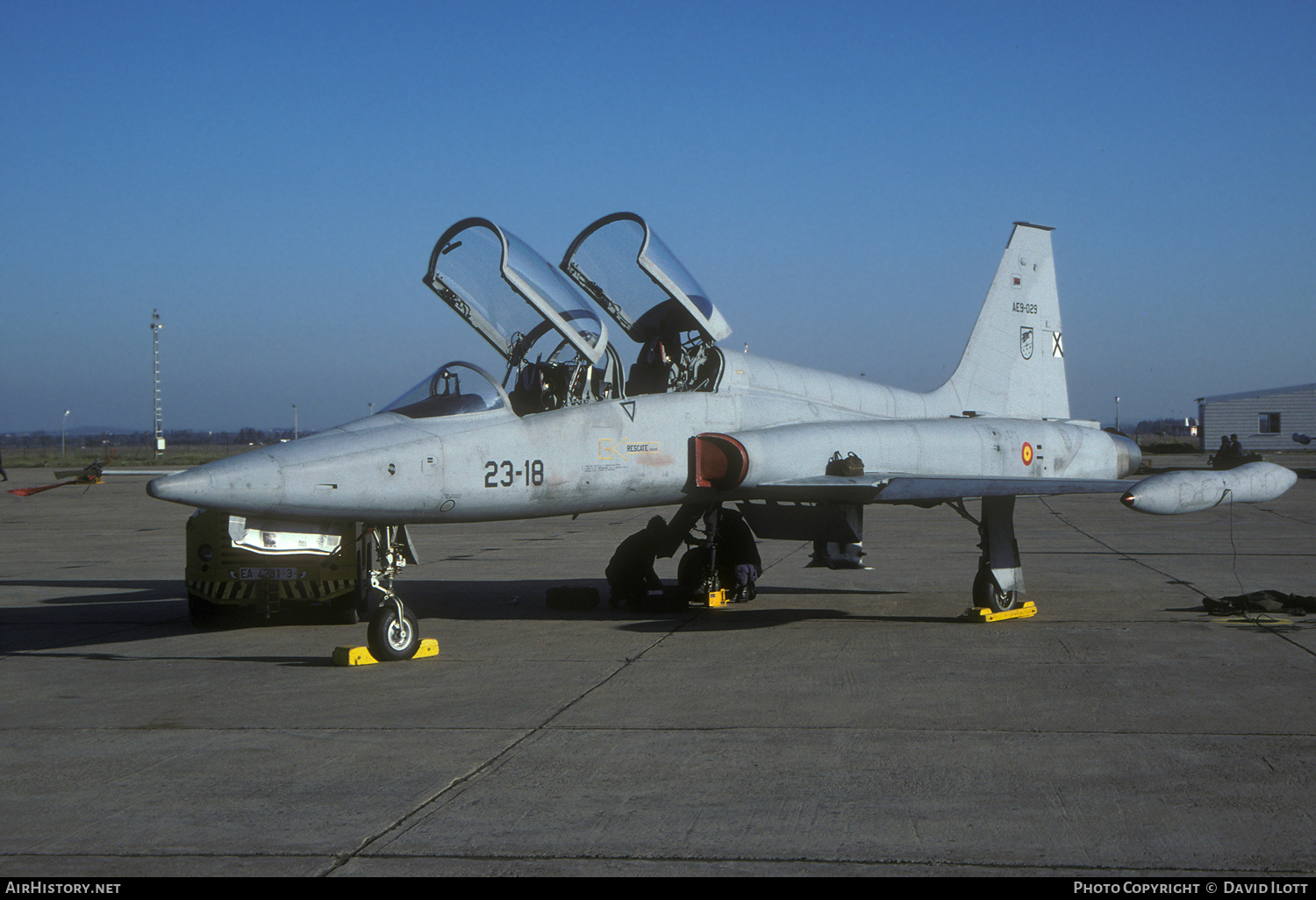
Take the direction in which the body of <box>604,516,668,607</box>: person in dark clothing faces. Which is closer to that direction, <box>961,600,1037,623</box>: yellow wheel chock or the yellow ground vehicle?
the yellow wheel chock

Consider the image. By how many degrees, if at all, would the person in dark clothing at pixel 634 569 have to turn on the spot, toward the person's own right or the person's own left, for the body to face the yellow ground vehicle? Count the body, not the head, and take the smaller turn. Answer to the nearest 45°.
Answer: approximately 180°

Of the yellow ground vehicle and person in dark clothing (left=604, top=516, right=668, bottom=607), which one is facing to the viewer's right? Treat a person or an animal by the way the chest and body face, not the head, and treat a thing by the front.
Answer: the person in dark clothing

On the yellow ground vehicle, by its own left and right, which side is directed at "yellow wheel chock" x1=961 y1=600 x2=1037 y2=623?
left

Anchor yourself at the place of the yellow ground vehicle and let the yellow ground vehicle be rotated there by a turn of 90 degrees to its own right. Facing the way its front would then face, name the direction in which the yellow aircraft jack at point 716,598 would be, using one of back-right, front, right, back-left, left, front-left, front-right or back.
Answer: back

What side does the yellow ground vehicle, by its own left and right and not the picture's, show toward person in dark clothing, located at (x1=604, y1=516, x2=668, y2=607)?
left

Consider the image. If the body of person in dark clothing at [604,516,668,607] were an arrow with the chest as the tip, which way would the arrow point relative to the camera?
to the viewer's right

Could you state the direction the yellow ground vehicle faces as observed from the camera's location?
facing the viewer

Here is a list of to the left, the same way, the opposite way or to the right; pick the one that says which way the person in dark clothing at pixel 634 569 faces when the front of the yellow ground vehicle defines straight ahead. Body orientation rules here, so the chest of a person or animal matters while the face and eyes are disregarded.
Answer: to the left

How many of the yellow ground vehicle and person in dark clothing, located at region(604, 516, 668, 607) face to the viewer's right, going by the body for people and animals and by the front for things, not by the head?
1
